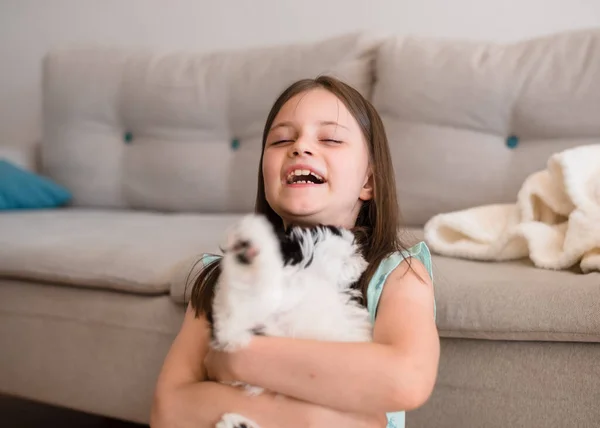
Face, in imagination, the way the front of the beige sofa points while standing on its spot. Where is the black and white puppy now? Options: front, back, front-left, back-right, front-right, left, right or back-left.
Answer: front

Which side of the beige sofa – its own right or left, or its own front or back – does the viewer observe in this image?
front

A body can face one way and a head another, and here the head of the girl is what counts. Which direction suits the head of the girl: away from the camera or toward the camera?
toward the camera

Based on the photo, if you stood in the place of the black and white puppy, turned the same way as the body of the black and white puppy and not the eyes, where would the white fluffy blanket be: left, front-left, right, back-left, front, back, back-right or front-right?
back

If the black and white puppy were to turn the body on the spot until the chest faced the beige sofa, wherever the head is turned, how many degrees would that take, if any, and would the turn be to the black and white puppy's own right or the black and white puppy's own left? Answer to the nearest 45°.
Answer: approximately 135° to the black and white puppy's own right

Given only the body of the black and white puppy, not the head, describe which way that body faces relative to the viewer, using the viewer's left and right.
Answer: facing the viewer and to the left of the viewer

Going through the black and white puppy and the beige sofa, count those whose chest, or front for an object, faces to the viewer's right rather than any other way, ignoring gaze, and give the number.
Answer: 0

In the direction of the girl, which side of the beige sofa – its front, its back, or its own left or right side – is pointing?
front
